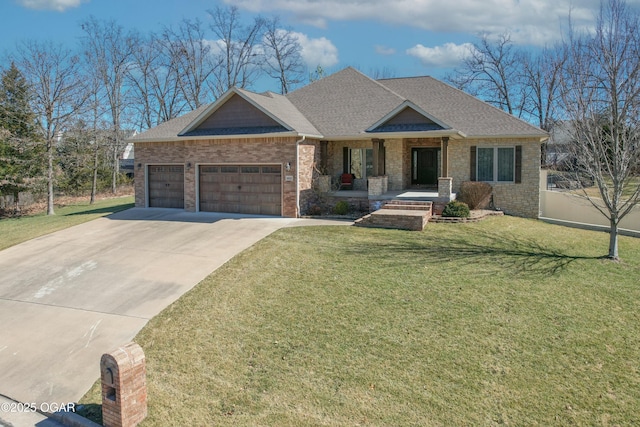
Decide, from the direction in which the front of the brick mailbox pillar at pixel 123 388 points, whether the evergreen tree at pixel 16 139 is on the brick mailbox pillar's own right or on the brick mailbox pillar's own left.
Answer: on the brick mailbox pillar's own right

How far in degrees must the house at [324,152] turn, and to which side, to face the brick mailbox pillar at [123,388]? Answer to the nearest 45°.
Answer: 0° — it already faces it

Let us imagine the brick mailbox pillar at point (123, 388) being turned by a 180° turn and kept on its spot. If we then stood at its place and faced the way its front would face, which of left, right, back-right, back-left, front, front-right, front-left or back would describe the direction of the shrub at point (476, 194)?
front

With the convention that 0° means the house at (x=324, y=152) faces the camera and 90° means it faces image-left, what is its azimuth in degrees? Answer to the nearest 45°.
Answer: approximately 0°

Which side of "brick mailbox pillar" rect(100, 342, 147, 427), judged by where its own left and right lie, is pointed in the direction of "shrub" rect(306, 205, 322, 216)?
back

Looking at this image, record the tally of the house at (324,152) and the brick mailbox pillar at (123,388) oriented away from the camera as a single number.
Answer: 0

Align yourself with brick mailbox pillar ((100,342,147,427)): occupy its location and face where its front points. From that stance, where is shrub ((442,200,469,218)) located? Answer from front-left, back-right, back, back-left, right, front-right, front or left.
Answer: back

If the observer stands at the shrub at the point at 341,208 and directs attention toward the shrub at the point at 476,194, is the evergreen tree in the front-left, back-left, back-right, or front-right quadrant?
back-left

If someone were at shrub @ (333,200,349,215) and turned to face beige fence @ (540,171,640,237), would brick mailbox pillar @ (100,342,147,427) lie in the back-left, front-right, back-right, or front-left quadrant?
back-right

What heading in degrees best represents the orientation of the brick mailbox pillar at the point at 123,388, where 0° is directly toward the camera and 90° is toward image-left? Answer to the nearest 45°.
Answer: approximately 45°

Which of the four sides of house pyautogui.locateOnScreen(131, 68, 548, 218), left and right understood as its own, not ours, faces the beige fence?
left
